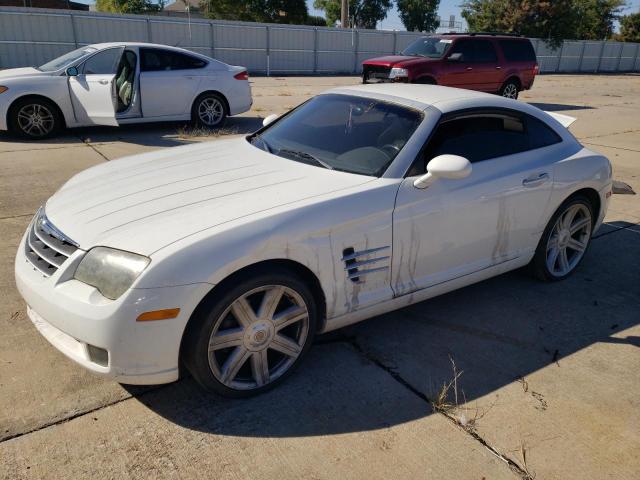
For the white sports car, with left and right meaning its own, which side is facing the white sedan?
right

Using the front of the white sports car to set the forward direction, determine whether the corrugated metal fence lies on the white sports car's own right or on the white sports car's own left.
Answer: on the white sports car's own right

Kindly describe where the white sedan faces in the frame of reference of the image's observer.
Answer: facing to the left of the viewer

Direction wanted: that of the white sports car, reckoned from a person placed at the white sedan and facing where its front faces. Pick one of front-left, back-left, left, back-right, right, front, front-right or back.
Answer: left

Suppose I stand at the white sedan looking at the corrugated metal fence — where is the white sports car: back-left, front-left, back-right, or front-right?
back-right

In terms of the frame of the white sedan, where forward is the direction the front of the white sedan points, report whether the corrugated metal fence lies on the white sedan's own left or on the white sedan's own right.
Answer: on the white sedan's own right

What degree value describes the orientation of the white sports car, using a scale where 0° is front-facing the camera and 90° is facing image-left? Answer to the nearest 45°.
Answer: approximately 45°
